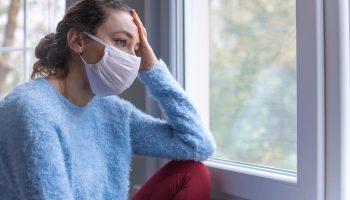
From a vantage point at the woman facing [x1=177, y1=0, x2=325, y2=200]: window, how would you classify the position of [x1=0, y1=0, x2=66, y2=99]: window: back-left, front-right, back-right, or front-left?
back-left

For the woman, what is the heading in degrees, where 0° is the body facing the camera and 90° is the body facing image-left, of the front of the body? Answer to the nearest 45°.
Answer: approximately 315°

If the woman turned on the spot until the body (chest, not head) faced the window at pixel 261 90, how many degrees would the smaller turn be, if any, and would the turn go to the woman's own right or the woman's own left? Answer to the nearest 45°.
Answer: approximately 45° to the woman's own left

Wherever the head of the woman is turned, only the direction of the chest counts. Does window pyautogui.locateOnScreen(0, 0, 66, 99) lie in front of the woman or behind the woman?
behind
